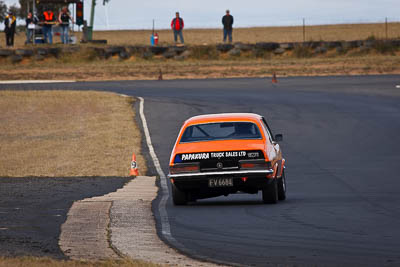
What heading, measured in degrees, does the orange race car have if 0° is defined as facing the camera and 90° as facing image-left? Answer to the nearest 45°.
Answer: approximately 180°
